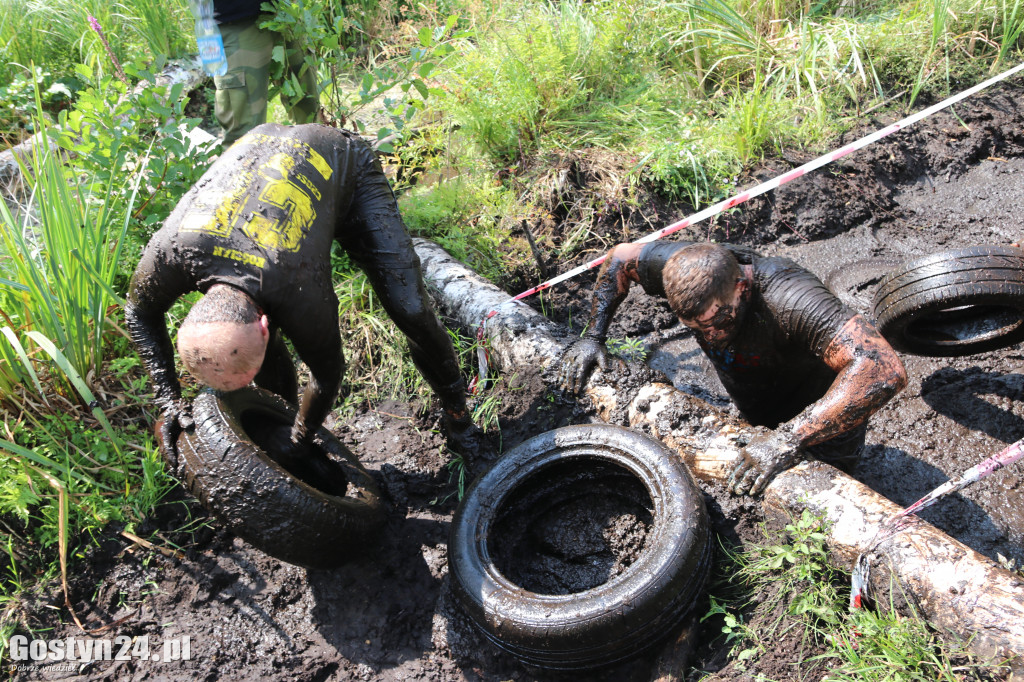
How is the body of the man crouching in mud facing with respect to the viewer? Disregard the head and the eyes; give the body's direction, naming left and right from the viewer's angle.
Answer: facing the viewer and to the left of the viewer

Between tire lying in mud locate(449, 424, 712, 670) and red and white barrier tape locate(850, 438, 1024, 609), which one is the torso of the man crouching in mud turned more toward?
the tire lying in mud

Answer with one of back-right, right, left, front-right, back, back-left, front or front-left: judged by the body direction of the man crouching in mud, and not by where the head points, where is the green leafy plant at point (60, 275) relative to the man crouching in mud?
front-right

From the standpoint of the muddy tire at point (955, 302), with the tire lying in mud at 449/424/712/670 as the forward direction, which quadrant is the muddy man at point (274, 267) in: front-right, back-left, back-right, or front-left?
front-right

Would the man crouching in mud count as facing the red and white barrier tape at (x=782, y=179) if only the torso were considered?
no

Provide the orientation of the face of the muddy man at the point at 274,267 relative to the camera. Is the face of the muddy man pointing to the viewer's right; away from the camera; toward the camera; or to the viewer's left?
toward the camera

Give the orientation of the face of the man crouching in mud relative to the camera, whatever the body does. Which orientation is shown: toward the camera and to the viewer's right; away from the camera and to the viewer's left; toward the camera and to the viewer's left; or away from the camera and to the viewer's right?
toward the camera and to the viewer's left

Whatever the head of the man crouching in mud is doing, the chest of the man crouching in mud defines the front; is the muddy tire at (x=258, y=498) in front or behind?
in front

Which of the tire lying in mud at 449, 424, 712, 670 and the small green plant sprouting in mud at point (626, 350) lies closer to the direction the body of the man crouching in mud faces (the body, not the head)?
the tire lying in mud

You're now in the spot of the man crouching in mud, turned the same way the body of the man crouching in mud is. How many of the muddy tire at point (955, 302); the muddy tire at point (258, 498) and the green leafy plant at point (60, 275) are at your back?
1

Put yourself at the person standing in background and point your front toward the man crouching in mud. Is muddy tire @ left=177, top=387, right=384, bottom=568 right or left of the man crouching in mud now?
right

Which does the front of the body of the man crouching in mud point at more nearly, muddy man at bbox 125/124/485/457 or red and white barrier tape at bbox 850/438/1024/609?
the muddy man

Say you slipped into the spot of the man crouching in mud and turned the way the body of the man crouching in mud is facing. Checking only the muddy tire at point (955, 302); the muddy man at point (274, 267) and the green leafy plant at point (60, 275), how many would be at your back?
1

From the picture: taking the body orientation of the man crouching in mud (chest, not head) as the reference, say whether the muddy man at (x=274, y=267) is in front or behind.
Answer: in front

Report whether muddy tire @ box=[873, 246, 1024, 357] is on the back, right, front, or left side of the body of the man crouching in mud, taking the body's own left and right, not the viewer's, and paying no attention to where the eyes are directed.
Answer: back

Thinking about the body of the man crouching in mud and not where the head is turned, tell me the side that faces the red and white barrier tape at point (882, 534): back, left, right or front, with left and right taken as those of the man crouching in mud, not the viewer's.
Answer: left
